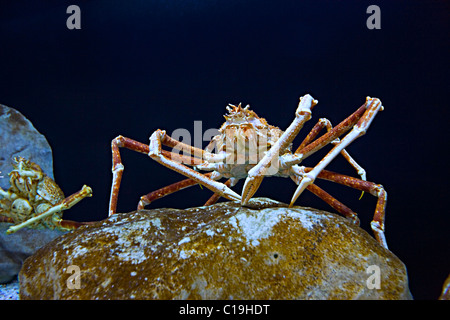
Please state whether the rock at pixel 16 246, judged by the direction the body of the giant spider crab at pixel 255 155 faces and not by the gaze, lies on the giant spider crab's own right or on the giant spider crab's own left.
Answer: on the giant spider crab's own right

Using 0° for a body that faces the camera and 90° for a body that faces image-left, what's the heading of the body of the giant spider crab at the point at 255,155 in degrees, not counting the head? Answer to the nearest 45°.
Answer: approximately 0°

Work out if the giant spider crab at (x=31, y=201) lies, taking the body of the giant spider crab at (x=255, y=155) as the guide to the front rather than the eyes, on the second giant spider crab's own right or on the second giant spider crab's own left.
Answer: on the second giant spider crab's own right
